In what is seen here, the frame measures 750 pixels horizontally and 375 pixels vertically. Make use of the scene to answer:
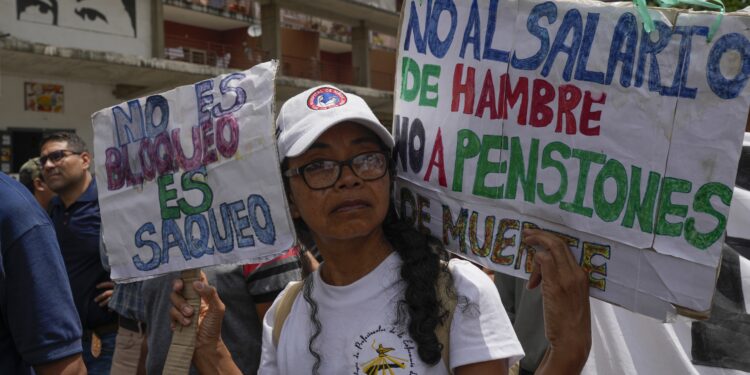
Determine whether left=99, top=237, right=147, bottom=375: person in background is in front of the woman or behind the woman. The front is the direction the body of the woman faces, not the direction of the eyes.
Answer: behind

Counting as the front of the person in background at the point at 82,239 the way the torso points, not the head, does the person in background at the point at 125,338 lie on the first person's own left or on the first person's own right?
on the first person's own left

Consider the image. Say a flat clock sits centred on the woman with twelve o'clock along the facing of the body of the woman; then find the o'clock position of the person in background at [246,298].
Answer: The person in background is roughly at 5 o'clock from the woman.

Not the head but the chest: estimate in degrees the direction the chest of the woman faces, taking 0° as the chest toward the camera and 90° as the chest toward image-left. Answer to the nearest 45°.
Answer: approximately 0°

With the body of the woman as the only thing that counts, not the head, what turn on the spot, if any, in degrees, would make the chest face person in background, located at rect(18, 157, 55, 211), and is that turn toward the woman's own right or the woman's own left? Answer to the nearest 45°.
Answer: approximately 135° to the woman's own right

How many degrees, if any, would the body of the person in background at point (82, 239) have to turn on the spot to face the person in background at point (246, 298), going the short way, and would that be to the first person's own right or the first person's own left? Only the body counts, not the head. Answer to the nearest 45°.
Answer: approximately 45° to the first person's own left

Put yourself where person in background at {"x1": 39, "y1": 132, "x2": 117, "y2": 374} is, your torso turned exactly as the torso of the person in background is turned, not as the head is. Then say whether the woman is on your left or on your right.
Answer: on your left

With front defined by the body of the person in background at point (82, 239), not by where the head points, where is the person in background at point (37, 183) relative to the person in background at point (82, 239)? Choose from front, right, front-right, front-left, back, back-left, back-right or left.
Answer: back-right

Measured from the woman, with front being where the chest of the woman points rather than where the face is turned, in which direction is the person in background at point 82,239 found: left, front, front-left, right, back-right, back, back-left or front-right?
back-right
